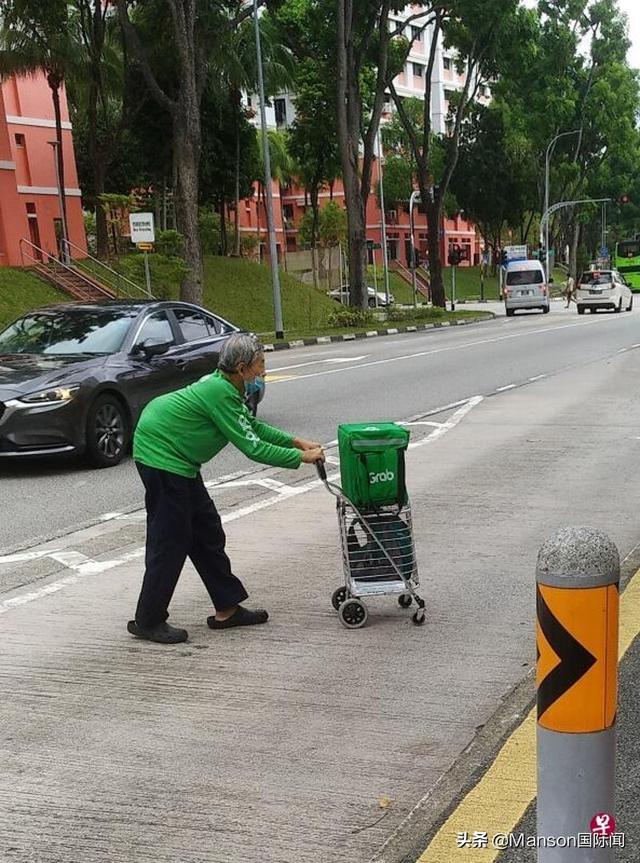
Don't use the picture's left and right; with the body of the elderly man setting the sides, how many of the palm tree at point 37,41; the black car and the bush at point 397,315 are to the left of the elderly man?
3

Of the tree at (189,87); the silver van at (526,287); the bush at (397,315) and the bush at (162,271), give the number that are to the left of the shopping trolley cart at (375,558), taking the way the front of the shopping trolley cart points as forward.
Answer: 4

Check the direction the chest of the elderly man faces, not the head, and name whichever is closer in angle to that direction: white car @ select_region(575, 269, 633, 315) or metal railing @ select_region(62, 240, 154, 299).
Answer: the white car

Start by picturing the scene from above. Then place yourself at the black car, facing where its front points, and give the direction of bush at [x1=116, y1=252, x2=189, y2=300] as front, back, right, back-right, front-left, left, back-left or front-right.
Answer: back-right

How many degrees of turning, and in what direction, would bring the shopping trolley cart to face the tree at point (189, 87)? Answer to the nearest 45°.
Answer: approximately 90° to its left

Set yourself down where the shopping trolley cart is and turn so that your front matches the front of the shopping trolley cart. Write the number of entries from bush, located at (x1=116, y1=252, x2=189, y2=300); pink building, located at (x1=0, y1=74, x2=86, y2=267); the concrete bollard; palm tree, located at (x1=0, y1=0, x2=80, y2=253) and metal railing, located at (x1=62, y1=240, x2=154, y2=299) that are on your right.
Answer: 1

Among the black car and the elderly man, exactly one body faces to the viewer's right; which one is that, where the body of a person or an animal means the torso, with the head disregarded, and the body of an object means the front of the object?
the elderly man

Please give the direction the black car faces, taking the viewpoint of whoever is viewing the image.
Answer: facing the viewer and to the left of the viewer

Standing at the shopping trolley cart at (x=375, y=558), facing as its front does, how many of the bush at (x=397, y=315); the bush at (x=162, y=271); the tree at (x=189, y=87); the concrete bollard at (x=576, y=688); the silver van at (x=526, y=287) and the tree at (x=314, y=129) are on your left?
5

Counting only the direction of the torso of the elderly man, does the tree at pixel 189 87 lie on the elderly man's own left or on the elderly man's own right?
on the elderly man's own left

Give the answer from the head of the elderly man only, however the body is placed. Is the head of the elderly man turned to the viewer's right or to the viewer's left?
to the viewer's right

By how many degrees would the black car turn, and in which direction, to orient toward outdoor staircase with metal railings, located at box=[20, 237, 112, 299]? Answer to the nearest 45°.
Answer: approximately 135° to its right

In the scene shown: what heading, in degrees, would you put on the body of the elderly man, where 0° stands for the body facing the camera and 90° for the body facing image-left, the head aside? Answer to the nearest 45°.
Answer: approximately 270°

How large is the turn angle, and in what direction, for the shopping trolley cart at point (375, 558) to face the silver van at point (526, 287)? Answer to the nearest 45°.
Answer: approximately 90° to its left

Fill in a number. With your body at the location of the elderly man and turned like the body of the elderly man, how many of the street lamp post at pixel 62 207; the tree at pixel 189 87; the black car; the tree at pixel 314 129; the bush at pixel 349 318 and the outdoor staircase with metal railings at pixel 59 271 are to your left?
6

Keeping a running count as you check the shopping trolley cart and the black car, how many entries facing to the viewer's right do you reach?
1

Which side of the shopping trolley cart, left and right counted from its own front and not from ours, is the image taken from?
right
